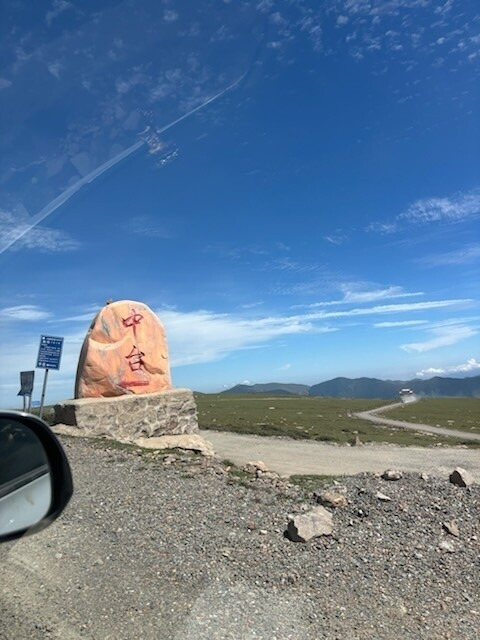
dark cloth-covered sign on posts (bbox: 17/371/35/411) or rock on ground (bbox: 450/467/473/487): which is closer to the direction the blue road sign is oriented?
the rock on ground

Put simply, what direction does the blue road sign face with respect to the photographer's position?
facing the viewer

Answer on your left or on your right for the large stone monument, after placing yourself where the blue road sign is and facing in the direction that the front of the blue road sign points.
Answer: on your left

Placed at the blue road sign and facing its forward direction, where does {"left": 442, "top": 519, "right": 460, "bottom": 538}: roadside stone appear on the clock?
The roadside stone is roughly at 11 o'clock from the blue road sign.

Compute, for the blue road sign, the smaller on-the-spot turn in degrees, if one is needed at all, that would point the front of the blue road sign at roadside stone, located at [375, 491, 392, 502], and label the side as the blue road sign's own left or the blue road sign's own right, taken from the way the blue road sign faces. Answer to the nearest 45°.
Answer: approximately 45° to the blue road sign's own left

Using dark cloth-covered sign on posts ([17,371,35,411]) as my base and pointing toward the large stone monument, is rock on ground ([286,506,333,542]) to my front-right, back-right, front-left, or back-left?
front-right

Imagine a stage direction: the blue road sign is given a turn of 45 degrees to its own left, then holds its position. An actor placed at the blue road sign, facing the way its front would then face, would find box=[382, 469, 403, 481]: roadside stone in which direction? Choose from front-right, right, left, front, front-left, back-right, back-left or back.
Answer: front

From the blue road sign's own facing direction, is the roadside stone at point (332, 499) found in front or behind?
in front

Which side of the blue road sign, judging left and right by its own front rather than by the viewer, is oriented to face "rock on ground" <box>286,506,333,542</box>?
front

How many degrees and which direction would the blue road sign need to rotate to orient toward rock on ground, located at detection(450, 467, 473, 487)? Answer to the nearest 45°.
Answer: approximately 45° to its left
